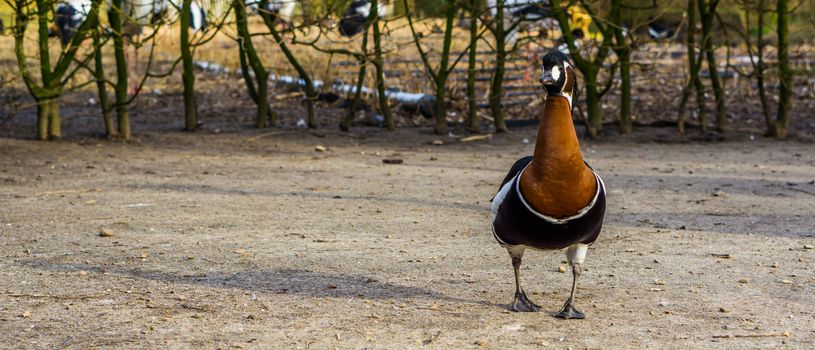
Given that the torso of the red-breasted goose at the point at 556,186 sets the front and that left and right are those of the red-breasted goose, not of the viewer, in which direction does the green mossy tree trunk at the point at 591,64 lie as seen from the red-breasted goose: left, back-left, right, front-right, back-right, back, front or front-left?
back

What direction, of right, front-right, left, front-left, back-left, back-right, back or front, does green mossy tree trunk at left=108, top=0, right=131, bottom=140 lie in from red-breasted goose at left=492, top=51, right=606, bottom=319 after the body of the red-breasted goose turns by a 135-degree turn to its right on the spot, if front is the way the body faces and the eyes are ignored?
front

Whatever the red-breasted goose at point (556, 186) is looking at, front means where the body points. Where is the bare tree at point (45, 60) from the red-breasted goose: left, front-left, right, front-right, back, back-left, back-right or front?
back-right

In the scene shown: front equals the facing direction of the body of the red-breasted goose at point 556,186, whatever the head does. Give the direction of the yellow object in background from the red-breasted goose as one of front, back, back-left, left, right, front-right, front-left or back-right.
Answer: back

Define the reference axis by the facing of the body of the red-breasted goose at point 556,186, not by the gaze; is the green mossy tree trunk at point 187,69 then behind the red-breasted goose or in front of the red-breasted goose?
behind

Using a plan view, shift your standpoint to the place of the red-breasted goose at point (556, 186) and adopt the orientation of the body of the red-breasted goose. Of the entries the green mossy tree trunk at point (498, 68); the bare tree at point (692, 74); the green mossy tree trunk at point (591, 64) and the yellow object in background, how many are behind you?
4

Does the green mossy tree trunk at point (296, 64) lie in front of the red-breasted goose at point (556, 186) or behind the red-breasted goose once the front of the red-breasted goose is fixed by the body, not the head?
behind

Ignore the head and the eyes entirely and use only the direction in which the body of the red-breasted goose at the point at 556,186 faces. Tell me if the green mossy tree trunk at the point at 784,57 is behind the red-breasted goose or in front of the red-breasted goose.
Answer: behind

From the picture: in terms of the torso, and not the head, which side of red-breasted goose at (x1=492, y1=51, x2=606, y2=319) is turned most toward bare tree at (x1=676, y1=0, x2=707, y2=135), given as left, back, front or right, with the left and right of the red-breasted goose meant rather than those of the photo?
back

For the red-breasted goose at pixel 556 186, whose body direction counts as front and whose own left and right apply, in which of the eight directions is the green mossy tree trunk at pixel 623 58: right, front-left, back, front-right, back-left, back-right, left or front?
back

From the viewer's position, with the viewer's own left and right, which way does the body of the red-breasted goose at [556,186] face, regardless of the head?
facing the viewer

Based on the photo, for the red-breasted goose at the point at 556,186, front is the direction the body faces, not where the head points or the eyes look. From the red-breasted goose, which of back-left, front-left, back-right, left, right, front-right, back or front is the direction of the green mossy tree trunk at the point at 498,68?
back

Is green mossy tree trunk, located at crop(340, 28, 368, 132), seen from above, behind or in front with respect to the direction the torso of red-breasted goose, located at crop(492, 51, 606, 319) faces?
behind

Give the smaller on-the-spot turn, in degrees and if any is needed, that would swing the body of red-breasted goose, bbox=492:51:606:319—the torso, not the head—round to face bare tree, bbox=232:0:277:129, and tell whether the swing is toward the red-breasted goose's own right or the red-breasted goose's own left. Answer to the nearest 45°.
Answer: approximately 135° to the red-breasted goose's own right
